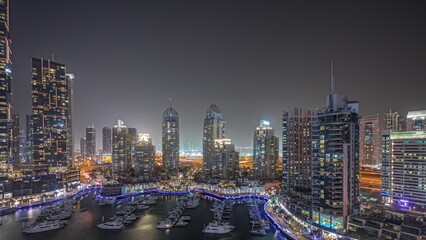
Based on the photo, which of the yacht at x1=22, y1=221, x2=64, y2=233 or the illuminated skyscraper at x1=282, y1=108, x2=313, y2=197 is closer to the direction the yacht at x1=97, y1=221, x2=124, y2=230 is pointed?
the yacht

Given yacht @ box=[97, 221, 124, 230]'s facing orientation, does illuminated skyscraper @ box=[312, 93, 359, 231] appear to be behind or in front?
behind

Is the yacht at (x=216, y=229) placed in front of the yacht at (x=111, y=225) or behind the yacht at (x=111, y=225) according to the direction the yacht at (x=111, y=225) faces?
behind

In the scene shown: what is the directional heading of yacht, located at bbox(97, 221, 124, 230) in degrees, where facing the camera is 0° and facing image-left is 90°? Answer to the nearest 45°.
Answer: approximately 90°

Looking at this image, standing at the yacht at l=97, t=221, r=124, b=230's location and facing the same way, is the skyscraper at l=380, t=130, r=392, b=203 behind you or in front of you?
behind
